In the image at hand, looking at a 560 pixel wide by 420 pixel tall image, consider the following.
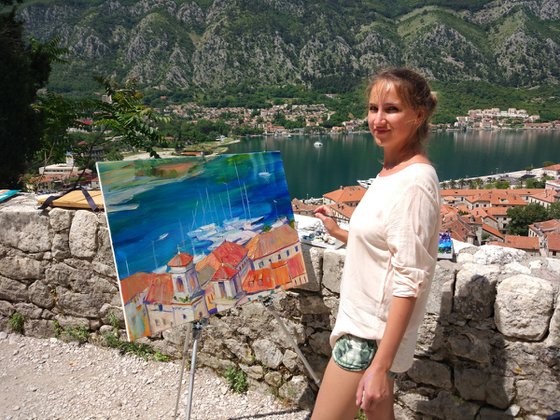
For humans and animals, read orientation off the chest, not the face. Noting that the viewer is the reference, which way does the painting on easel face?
facing the viewer and to the right of the viewer

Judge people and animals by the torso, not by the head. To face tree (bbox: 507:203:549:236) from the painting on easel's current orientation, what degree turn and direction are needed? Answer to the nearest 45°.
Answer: approximately 90° to its left

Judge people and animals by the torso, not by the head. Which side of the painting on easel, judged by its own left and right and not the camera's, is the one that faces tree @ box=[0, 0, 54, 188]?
back

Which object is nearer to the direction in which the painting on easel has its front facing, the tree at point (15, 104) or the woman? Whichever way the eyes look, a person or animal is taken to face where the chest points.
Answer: the woman

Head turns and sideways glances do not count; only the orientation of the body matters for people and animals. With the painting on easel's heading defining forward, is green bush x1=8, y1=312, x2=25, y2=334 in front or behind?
behind

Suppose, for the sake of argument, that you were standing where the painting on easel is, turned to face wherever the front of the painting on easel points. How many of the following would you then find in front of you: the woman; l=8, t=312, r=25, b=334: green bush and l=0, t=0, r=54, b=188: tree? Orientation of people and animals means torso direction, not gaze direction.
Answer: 1

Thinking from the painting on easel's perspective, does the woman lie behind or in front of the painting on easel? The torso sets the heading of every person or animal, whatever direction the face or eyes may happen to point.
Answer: in front
